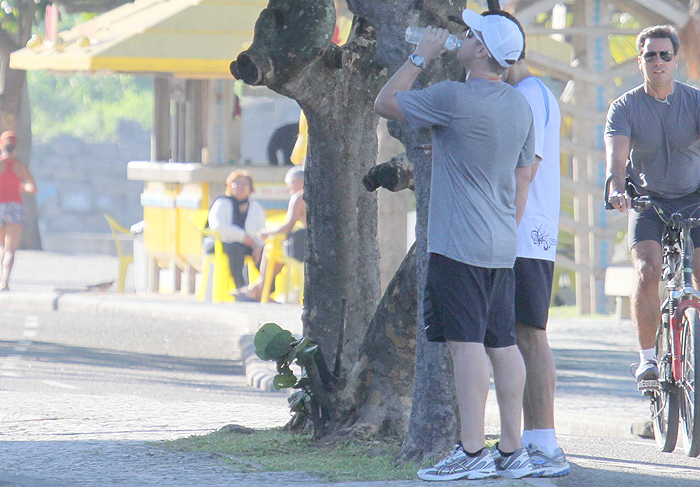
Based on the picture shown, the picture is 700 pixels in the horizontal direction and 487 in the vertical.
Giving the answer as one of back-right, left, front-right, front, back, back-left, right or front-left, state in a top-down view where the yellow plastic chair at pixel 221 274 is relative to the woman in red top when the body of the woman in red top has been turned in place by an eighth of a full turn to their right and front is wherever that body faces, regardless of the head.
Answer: right

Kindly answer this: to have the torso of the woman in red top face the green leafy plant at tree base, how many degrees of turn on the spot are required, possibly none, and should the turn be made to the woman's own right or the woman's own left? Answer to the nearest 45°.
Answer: approximately 180°

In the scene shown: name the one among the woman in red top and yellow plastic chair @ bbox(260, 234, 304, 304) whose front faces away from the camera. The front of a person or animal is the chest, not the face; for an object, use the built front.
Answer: the woman in red top

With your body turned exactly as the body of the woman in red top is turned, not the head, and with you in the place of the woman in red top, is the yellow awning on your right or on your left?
on your right

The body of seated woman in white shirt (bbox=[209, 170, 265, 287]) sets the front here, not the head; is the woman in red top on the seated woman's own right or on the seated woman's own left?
on the seated woman's own right

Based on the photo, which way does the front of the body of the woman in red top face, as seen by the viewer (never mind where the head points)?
away from the camera
